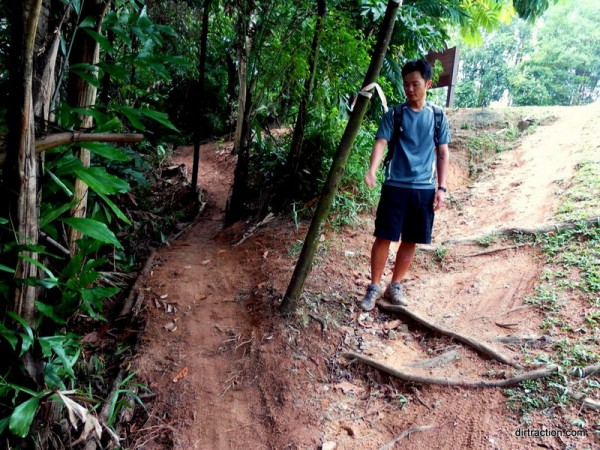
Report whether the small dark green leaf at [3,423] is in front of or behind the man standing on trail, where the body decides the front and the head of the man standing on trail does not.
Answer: in front

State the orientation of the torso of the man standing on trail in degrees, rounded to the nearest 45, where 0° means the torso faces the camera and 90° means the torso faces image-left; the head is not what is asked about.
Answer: approximately 0°

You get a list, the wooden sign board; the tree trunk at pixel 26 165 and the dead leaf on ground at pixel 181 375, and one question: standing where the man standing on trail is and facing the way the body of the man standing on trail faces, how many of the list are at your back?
1

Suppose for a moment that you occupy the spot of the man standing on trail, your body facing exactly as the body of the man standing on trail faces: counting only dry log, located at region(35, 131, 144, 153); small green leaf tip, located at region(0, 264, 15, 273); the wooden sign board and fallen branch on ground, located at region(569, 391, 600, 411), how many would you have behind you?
1

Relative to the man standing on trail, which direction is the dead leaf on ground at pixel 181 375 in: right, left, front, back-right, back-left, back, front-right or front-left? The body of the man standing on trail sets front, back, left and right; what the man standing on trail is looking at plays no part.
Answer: front-right

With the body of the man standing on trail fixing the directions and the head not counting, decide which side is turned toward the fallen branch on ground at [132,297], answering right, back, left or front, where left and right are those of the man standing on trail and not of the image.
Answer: right

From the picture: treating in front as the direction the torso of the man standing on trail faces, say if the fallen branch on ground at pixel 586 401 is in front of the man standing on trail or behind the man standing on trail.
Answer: in front

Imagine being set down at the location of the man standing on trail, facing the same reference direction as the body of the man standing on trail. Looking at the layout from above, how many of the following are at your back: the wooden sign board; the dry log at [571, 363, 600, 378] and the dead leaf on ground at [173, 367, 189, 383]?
1

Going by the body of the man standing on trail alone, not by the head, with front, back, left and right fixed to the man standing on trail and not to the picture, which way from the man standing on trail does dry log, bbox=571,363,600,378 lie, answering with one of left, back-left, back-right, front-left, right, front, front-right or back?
front-left

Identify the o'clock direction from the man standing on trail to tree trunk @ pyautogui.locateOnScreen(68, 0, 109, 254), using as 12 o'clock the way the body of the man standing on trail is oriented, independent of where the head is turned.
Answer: The tree trunk is roughly at 2 o'clock from the man standing on trail.
